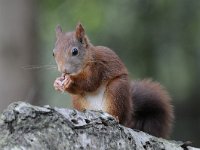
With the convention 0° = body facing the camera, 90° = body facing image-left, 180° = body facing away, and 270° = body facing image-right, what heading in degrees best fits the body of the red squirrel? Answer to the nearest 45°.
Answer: approximately 45°
